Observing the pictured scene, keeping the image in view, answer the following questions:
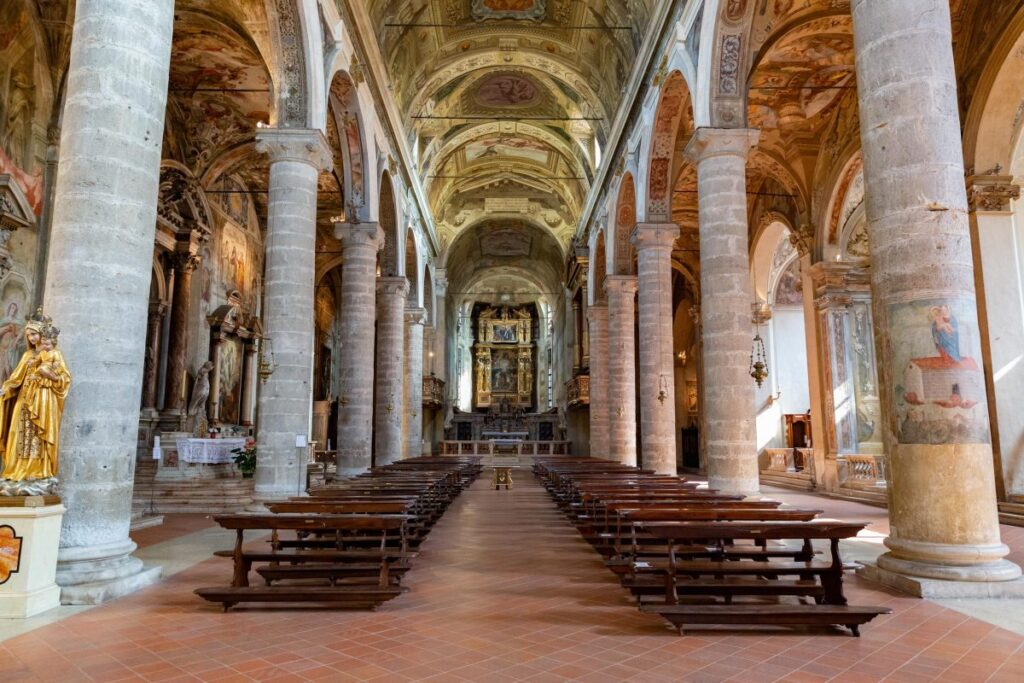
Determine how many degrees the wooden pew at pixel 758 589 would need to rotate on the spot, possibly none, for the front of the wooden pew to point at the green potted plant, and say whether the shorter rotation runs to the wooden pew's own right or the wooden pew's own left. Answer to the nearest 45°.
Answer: approximately 45° to the wooden pew's own left

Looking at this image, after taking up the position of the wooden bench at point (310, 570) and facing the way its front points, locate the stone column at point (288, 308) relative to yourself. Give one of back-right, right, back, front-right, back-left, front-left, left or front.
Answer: front

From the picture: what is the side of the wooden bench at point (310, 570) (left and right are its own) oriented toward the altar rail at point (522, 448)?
front

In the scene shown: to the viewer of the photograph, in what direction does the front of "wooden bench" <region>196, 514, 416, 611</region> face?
facing away from the viewer

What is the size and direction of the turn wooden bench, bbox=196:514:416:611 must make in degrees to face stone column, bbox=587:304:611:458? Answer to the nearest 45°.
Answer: approximately 45° to its right

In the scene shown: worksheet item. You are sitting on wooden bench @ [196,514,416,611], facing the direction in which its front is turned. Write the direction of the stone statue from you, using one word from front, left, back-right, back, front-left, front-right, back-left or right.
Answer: front

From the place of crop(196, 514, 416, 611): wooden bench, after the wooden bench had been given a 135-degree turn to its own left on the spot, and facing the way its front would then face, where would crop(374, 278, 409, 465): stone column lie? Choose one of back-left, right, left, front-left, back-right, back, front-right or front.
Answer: back-right

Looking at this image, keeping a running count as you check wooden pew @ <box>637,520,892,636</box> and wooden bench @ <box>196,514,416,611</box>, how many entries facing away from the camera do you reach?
2

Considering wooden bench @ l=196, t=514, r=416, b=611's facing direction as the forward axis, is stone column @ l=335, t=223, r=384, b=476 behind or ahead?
ahead

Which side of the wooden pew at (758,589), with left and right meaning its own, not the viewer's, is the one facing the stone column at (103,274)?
left

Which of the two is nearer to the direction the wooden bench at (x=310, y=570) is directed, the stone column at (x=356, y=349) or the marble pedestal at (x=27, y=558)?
the stone column

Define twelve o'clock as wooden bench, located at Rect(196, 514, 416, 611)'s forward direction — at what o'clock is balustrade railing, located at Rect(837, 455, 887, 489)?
The balustrade railing is roughly at 2 o'clock from the wooden bench.

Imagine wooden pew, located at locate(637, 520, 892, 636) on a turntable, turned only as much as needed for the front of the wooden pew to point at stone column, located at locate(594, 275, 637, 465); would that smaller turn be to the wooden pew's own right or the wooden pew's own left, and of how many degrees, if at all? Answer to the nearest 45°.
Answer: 0° — it already faces it

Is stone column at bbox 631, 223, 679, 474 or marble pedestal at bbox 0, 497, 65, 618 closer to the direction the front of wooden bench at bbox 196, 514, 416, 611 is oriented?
the stone column

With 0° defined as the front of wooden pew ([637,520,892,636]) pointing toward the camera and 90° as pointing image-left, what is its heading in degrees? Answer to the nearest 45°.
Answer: approximately 180°
